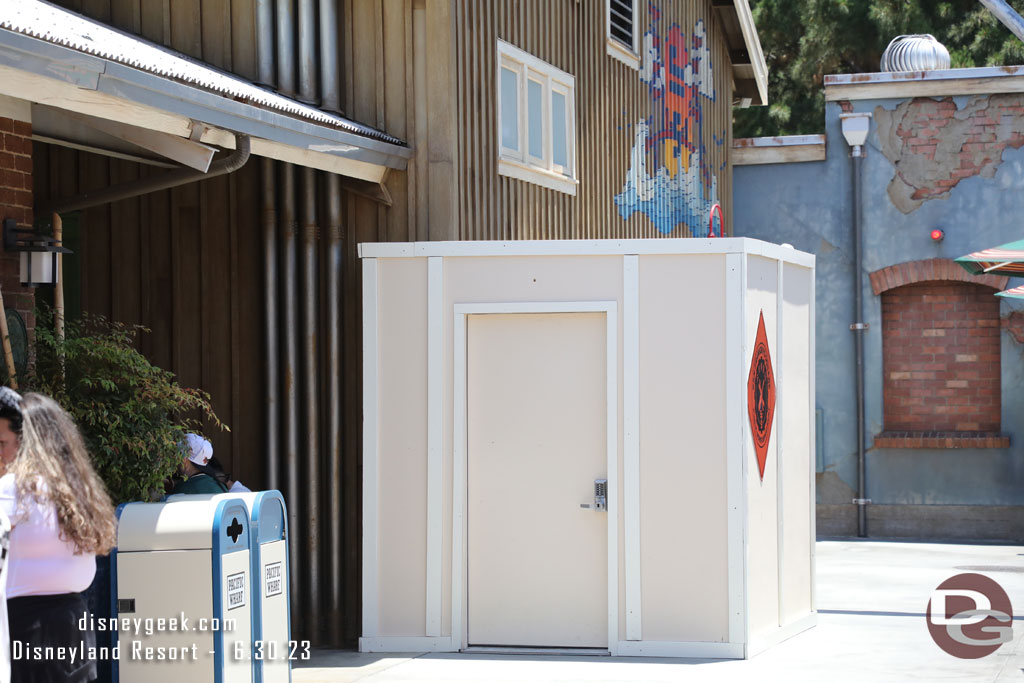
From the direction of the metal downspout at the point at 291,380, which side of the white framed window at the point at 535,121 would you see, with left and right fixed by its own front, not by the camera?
right

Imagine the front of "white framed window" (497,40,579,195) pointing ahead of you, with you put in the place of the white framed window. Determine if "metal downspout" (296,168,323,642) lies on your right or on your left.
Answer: on your right

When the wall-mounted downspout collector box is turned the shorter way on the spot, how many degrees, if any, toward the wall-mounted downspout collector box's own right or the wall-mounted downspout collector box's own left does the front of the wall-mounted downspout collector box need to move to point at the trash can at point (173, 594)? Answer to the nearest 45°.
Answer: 0° — it already faces it

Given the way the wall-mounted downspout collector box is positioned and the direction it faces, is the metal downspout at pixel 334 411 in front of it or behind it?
in front

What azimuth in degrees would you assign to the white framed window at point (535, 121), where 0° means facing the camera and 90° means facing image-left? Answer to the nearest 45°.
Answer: approximately 315°

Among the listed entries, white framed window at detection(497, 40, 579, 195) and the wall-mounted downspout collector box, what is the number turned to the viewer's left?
0

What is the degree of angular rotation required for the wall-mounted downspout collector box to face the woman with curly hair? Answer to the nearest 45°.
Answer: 0° — it already faces them

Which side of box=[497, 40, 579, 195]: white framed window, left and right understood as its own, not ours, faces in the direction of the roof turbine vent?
left

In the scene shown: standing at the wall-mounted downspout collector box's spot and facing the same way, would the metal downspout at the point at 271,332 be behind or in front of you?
in front

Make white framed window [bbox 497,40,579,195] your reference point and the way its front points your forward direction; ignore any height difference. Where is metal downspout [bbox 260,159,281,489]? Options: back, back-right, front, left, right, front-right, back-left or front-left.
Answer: right
